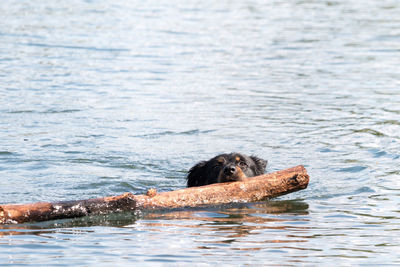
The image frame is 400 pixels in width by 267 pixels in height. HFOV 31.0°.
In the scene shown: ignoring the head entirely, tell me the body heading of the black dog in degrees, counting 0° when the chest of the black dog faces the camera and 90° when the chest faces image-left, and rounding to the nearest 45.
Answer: approximately 0°
